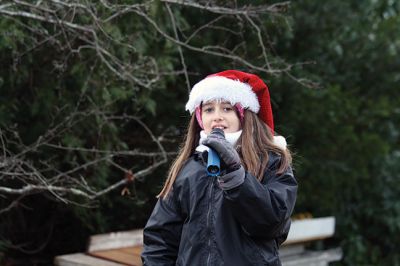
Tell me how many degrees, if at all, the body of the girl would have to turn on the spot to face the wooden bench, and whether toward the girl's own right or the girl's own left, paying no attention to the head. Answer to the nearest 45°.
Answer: approximately 180°

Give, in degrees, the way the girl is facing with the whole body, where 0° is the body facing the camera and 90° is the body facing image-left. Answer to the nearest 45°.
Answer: approximately 0°
